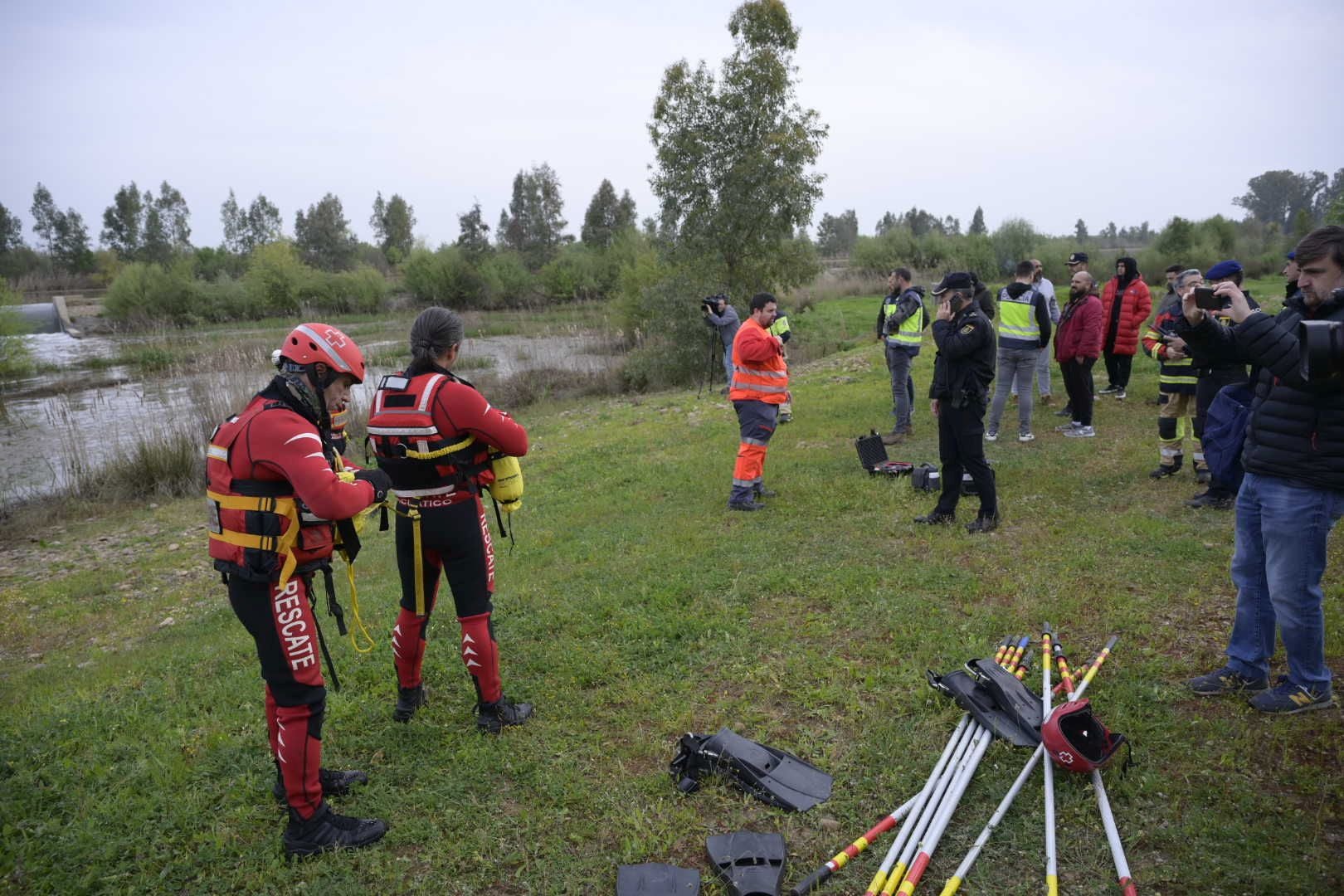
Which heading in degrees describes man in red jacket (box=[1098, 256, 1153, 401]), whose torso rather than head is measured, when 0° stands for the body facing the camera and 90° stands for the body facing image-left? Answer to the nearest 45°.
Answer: approximately 45°

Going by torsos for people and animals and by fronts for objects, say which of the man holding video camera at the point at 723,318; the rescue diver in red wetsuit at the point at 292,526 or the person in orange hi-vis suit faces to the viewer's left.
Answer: the man holding video camera

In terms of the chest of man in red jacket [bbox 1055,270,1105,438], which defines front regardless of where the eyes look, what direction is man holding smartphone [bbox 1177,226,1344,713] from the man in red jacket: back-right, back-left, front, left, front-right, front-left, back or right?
left

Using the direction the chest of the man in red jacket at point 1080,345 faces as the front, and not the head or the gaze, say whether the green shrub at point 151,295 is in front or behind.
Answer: in front

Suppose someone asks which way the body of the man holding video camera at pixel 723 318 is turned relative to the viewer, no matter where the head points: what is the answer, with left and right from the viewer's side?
facing to the left of the viewer

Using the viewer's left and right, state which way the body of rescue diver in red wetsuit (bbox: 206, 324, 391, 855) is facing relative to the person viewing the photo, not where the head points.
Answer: facing to the right of the viewer

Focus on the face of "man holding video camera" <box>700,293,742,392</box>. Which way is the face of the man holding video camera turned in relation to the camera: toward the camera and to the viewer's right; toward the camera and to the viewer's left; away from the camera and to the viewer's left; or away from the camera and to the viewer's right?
toward the camera and to the viewer's left

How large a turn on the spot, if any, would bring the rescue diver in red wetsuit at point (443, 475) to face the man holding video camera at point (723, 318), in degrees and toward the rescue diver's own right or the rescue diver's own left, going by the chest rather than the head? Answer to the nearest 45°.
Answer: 0° — they already face them

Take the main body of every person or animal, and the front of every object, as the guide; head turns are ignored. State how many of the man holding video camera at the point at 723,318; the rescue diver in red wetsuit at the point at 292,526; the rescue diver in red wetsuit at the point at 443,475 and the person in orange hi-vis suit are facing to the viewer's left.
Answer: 1

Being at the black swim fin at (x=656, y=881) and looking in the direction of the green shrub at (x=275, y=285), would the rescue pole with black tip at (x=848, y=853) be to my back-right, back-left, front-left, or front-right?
back-right

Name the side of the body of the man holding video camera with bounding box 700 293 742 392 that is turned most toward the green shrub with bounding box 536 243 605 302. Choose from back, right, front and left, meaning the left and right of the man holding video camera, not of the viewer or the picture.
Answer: right

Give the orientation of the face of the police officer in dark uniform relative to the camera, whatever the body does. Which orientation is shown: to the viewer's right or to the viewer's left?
to the viewer's left
